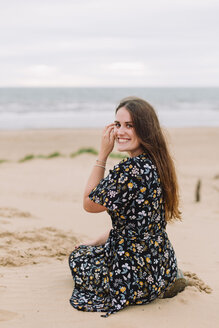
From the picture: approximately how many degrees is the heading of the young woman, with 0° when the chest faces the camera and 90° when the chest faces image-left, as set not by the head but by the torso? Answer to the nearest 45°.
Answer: approximately 90°
